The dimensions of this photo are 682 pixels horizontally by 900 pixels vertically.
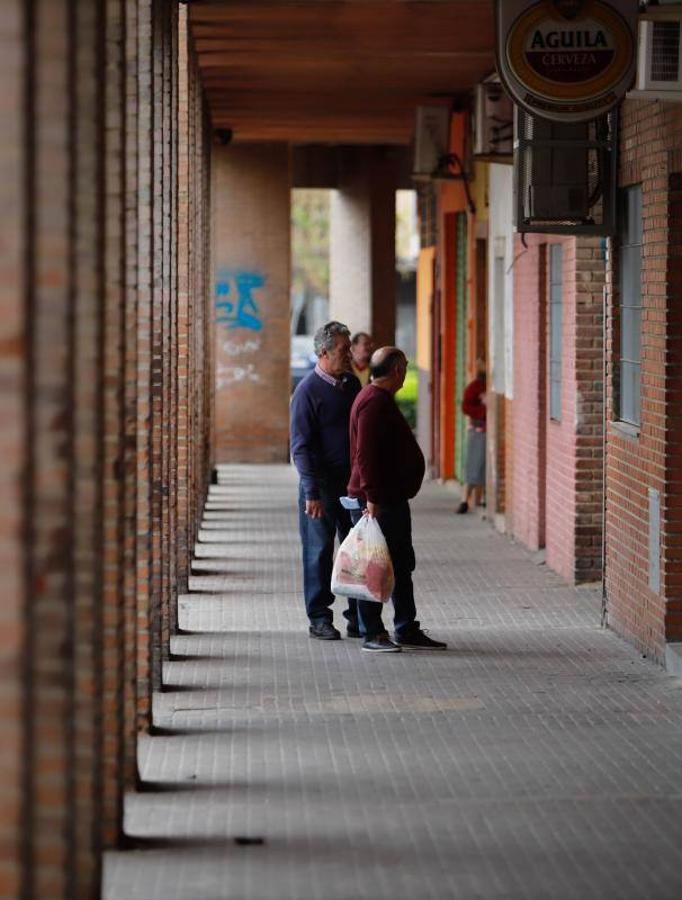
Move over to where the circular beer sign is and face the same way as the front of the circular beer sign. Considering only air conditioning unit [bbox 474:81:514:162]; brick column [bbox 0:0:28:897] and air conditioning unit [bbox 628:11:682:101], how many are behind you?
1

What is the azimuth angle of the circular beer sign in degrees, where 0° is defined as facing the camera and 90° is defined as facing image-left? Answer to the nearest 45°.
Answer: approximately 0°

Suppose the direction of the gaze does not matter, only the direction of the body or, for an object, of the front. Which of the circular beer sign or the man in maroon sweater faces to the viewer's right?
the man in maroon sweater

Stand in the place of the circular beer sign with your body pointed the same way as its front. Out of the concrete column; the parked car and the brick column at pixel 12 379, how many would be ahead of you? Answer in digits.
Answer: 1

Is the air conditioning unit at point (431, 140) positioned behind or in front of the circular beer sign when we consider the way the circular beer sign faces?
behind
